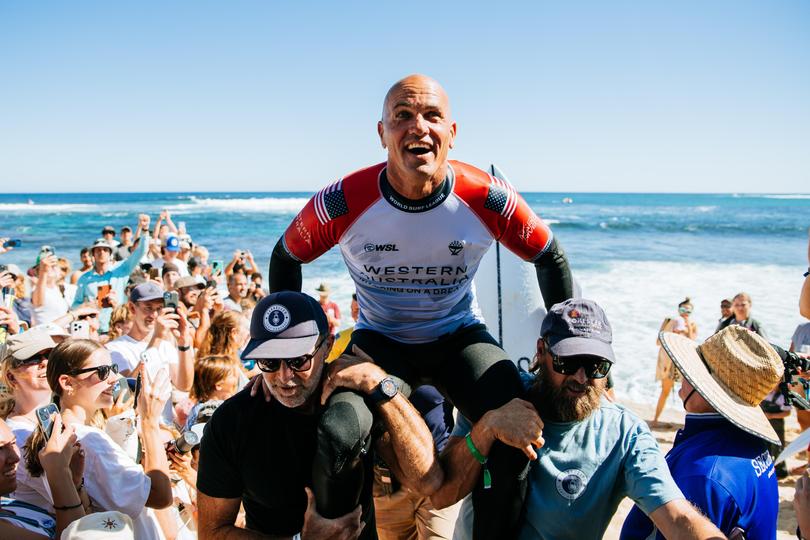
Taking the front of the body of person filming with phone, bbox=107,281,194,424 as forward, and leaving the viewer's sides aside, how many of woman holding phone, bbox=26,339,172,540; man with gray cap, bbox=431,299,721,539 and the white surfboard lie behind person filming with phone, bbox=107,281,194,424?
0

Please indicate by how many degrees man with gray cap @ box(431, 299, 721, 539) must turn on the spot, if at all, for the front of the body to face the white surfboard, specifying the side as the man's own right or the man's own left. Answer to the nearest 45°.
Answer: approximately 180°

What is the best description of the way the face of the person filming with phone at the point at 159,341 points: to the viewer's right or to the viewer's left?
to the viewer's right

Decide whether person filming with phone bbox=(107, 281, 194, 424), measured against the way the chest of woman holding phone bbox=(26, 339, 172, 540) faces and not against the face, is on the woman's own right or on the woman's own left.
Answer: on the woman's own left

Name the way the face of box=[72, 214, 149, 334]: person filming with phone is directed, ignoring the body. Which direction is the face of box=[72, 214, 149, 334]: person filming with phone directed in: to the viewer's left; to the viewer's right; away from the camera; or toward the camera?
toward the camera

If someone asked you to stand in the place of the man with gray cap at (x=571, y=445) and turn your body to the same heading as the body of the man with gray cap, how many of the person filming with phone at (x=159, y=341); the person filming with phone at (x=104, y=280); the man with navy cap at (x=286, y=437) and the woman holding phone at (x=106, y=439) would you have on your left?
0

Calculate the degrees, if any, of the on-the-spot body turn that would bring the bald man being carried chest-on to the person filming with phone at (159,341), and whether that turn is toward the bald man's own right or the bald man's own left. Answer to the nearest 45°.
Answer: approximately 135° to the bald man's own right

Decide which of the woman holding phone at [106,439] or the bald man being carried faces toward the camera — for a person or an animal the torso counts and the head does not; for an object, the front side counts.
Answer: the bald man being carried

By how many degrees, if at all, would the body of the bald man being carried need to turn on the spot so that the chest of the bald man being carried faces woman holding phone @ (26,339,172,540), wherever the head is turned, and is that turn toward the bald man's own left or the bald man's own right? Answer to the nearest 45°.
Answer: approximately 90° to the bald man's own right

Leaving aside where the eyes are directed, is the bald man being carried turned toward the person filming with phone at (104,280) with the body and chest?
no

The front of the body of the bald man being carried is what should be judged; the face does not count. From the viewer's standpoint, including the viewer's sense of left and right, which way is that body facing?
facing the viewer

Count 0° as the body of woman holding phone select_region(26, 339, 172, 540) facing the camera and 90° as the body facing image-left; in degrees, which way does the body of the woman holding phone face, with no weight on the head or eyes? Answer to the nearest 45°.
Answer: approximately 270°
